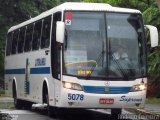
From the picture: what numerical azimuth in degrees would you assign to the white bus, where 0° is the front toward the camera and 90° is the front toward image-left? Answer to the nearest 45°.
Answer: approximately 0°
